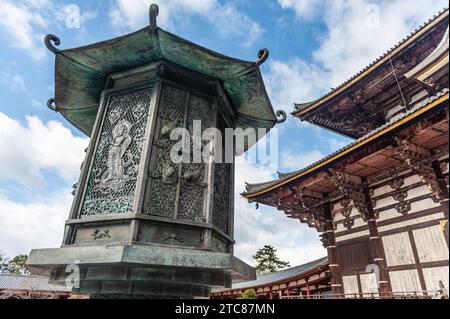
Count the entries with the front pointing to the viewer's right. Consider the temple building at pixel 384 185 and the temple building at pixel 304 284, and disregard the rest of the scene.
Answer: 0

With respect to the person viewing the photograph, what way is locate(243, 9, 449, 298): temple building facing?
facing the viewer and to the left of the viewer

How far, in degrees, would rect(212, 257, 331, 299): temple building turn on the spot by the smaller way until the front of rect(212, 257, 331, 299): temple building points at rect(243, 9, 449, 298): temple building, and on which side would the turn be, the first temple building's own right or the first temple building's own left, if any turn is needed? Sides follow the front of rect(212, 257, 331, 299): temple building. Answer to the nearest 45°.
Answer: approximately 45° to the first temple building's own left

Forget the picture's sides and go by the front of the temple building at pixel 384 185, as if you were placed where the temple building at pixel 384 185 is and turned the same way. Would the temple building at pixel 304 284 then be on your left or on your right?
on your right

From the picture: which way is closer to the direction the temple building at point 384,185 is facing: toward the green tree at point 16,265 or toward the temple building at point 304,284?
the green tree

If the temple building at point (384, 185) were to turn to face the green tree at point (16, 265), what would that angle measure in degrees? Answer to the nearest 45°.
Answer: approximately 90° to its right

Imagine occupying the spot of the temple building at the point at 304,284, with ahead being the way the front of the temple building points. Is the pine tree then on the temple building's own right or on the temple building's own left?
on the temple building's own right

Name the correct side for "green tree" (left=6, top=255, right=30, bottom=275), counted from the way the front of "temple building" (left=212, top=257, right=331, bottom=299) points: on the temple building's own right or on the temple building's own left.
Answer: on the temple building's own right

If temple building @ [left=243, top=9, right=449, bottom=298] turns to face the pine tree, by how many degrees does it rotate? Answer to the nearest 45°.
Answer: approximately 135° to its right
